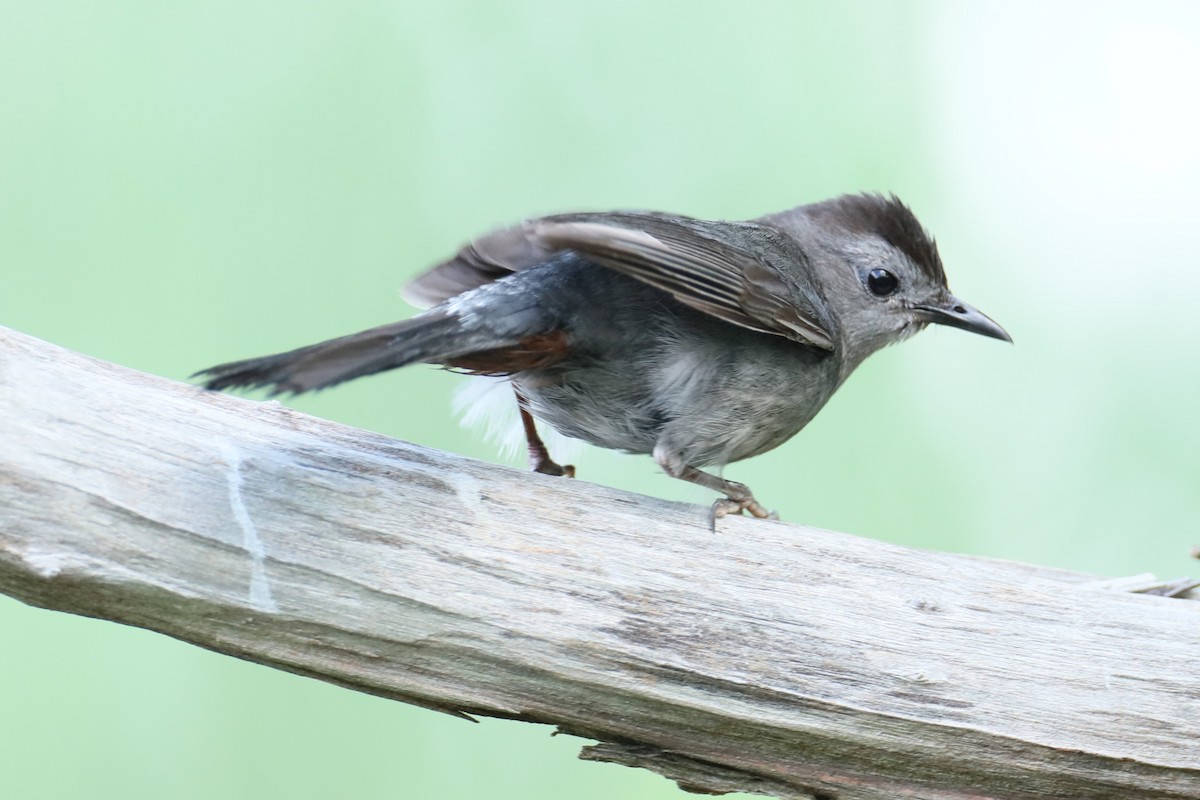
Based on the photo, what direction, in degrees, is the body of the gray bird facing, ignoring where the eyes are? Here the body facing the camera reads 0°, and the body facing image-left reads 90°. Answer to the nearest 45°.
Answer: approximately 270°
